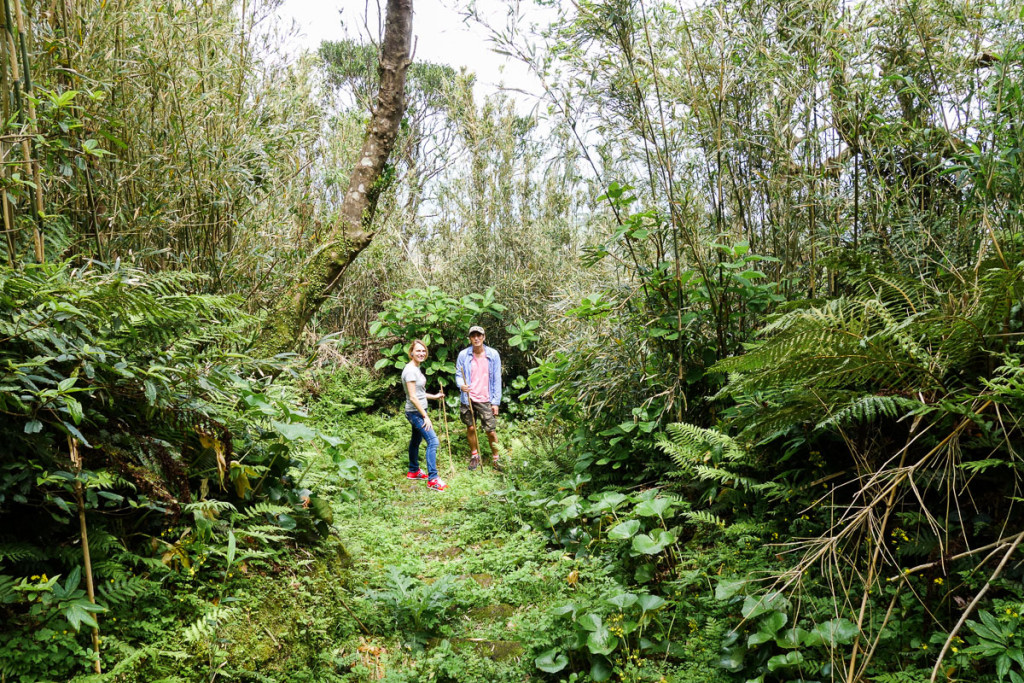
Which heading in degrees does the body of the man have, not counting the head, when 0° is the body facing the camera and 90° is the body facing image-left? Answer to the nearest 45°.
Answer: approximately 0°

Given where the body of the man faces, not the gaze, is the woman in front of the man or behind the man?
in front

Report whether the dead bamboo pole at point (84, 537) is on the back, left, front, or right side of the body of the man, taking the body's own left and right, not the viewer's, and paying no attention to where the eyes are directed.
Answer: front
